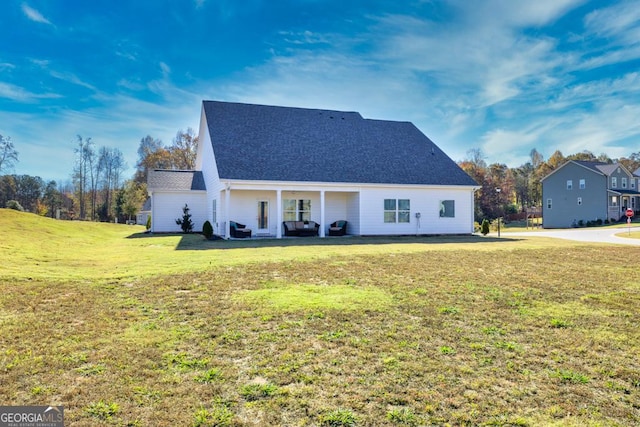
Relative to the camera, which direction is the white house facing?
away from the camera

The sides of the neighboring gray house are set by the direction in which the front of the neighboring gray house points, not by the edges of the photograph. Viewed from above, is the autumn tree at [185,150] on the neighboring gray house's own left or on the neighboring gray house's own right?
on the neighboring gray house's own right

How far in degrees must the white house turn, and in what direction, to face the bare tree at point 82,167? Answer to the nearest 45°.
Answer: approximately 45° to its left

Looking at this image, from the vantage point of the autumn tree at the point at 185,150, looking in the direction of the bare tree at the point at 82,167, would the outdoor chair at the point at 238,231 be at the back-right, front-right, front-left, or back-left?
back-left

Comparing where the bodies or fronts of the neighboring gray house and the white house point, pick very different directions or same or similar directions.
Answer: very different directions

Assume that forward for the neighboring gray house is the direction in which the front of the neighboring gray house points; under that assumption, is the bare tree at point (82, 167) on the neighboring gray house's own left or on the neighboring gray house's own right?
on the neighboring gray house's own right

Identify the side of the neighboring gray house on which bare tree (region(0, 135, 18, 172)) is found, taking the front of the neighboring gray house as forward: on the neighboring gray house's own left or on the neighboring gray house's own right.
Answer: on the neighboring gray house's own right
